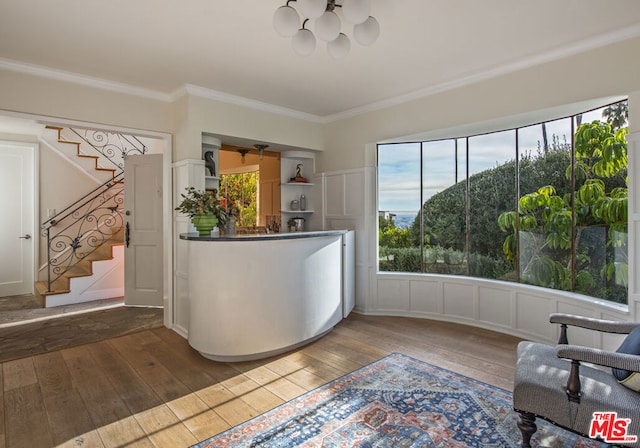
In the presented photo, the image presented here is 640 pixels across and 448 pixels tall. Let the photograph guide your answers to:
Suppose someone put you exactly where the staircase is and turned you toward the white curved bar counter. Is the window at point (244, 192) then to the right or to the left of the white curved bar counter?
left

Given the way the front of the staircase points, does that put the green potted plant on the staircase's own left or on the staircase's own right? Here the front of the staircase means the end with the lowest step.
on the staircase's own left

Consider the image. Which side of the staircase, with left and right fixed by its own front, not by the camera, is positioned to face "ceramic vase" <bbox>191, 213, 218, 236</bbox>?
left

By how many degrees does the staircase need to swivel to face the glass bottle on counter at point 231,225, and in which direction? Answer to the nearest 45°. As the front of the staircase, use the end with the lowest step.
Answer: approximately 90° to its left
